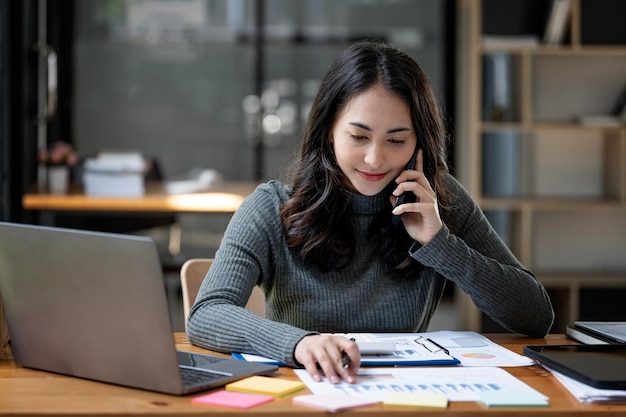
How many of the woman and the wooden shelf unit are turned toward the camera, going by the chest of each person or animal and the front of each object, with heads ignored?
2

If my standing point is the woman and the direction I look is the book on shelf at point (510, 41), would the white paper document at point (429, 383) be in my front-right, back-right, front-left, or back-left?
back-right

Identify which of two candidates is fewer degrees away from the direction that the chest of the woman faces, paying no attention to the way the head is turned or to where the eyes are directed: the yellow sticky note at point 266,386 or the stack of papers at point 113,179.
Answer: the yellow sticky note

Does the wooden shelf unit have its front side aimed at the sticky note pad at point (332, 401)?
yes

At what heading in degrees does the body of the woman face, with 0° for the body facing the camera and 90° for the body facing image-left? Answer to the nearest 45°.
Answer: approximately 0°

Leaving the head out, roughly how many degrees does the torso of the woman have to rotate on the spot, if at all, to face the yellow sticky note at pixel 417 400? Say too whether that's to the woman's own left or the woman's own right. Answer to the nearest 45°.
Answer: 0° — they already face it

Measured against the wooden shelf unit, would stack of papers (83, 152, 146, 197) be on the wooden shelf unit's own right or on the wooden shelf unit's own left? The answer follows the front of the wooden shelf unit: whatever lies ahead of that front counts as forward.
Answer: on the wooden shelf unit's own right

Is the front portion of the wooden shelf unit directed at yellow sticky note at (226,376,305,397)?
yes

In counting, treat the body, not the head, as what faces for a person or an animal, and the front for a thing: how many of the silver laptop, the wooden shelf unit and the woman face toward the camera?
2
